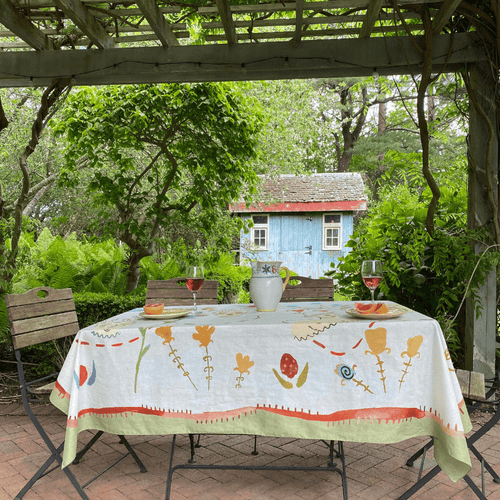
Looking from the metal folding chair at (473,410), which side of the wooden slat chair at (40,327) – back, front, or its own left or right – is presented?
front

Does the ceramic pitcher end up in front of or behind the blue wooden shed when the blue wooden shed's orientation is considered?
in front

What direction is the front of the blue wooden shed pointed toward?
toward the camera

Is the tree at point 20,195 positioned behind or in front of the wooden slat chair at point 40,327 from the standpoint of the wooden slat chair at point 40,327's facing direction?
behind

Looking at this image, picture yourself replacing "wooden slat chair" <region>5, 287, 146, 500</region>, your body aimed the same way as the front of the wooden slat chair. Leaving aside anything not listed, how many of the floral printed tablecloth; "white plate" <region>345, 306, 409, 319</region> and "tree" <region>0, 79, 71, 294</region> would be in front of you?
2

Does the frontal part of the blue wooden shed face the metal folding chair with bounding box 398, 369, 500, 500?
yes

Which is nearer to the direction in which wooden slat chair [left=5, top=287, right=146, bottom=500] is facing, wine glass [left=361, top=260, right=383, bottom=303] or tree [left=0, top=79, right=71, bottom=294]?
the wine glass

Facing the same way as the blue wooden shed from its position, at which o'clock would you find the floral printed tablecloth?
The floral printed tablecloth is roughly at 12 o'clock from the blue wooden shed.

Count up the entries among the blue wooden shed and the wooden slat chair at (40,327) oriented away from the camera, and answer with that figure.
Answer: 0

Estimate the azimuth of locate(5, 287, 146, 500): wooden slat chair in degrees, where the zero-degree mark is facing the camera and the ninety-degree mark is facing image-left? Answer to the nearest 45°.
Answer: approximately 315°

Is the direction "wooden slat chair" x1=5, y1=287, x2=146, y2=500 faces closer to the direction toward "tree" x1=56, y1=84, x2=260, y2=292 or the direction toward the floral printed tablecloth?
the floral printed tablecloth

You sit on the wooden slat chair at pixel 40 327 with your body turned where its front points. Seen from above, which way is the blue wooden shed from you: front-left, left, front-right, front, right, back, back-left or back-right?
left

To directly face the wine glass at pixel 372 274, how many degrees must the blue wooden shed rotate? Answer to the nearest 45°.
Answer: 0° — it already faces it

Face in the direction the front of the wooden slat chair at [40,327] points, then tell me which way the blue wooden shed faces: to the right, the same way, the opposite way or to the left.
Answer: to the right

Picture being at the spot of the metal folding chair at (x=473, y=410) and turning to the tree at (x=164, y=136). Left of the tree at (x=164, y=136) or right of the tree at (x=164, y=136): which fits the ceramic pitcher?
left

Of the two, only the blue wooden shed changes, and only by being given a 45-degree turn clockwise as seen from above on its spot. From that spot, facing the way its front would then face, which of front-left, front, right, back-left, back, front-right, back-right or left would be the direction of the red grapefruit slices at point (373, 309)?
front-left
